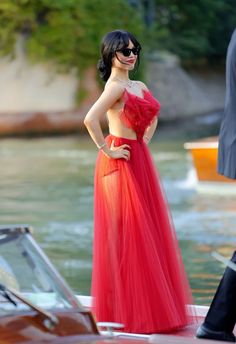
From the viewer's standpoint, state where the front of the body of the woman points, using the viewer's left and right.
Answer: facing the viewer and to the right of the viewer

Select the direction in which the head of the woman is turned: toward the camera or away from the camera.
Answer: toward the camera
